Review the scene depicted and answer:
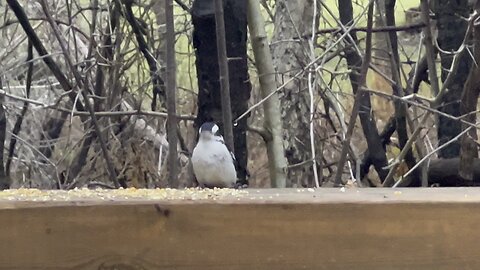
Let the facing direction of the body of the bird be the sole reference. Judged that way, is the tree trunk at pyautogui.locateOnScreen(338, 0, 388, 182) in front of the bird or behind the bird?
behind

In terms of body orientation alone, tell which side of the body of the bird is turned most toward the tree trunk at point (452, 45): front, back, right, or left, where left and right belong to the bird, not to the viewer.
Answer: back

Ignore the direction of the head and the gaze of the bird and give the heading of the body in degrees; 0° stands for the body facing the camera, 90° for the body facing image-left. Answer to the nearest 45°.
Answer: approximately 45°

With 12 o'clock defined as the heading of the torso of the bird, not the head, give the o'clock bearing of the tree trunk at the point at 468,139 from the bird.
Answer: The tree trunk is roughly at 7 o'clock from the bird.
